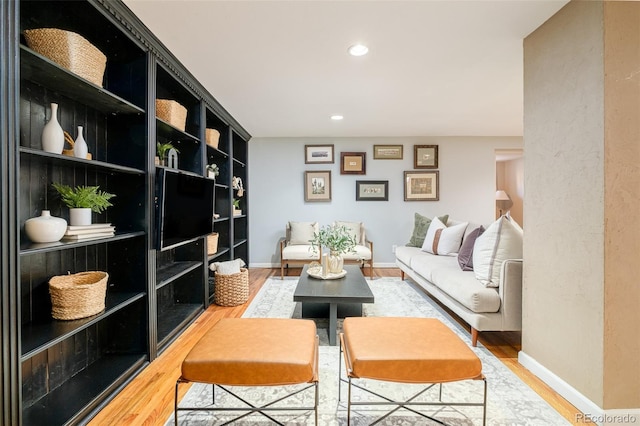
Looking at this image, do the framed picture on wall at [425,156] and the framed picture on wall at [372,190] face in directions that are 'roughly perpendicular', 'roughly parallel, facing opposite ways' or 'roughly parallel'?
roughly parallel

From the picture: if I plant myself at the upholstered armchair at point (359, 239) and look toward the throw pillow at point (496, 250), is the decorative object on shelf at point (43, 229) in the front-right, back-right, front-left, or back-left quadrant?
front-right

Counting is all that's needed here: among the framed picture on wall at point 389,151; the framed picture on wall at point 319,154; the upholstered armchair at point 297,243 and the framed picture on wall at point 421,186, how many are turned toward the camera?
4

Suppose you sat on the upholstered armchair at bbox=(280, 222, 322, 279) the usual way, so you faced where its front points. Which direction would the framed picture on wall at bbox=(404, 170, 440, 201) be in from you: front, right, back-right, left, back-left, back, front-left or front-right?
left

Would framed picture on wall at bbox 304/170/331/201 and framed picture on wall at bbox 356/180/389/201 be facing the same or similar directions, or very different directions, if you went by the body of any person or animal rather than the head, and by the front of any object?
same or similar directions

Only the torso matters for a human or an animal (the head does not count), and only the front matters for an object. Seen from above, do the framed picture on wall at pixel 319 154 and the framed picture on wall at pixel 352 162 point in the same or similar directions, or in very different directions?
same or similar directions

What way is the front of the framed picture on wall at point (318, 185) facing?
toward the camera

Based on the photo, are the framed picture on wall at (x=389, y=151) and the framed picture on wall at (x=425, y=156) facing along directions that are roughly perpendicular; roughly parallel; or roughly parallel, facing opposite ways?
roughly parallel

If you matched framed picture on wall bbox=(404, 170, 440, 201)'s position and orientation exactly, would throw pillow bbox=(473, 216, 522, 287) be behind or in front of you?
in front

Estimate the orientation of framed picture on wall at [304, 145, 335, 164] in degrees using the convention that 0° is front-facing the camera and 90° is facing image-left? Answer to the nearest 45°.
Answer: approximately 0°

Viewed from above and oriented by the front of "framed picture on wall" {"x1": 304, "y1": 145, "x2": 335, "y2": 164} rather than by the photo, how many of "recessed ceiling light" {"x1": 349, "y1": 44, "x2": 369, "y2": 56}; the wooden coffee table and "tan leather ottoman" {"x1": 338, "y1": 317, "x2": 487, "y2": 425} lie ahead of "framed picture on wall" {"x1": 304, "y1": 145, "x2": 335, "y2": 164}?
3

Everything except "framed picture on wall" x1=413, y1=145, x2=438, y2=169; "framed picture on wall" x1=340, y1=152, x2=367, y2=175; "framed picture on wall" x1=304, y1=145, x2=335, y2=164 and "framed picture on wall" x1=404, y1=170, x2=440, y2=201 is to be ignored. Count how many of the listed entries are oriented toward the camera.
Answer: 4

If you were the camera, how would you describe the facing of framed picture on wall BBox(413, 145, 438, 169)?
facing the viewer

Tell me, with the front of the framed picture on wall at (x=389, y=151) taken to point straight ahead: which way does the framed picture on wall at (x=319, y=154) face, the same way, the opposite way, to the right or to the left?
the same way

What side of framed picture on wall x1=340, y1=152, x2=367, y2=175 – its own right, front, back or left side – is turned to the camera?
front

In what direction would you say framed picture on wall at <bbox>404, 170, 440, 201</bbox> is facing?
toward the camera

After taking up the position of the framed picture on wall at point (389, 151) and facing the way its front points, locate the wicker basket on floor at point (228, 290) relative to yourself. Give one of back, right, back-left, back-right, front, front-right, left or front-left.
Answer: front-right

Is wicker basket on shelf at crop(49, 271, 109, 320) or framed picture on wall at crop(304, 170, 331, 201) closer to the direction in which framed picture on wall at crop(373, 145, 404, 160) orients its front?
the wicker basket on shelf

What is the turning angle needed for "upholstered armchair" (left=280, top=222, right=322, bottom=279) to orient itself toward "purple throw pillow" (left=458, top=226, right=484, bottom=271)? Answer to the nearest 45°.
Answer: approximately 45° to its left

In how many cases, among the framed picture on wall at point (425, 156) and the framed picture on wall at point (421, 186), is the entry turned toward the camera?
2

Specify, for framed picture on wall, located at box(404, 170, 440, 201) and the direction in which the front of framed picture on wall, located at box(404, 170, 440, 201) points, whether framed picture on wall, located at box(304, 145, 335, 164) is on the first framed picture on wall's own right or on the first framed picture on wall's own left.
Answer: on the first framed picture on wall's own right

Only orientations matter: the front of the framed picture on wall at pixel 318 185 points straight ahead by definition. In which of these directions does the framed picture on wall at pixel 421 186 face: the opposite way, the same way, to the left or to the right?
the same way
